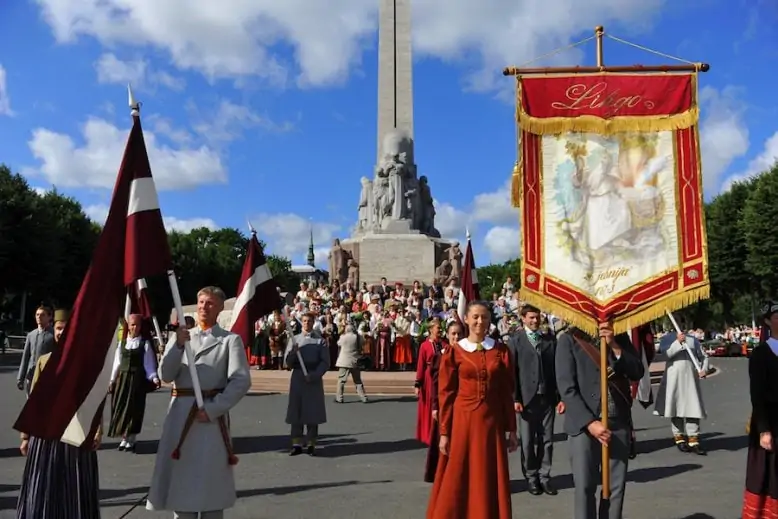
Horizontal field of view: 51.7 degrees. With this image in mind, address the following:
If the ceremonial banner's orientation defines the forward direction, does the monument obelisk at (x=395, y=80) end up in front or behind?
behind

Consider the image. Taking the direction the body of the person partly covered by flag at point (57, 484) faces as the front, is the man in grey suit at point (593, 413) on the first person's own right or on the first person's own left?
on the first person's own left

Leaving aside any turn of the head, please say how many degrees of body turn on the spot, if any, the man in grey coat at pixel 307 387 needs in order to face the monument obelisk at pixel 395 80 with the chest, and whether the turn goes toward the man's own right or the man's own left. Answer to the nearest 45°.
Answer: approximately 180°

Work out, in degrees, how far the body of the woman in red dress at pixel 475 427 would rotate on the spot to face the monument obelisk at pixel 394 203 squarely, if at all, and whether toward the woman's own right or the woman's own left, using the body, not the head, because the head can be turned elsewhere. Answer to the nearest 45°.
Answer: approximately 180°

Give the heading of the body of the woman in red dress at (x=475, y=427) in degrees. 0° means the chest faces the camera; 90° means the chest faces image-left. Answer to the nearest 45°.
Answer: approximately 0°

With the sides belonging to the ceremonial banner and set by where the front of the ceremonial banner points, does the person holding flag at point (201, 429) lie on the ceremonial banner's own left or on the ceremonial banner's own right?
on the ceremonial banner's own right

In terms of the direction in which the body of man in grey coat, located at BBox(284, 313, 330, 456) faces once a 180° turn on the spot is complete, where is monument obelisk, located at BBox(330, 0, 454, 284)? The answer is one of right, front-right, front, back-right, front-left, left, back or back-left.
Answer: front

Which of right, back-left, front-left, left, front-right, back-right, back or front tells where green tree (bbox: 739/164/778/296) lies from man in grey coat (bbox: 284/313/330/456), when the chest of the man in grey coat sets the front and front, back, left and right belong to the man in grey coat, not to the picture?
back-left

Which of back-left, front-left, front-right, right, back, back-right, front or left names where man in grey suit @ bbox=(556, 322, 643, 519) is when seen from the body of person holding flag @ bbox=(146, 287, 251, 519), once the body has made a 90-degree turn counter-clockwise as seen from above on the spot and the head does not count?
front
